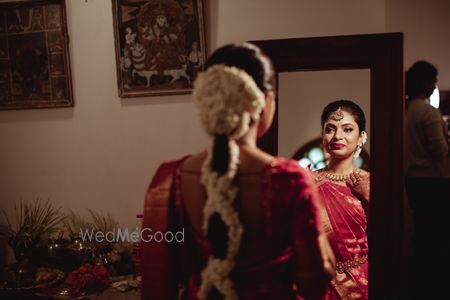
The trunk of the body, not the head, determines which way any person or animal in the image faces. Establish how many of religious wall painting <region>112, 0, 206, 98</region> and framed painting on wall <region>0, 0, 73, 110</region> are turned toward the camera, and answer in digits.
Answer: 2

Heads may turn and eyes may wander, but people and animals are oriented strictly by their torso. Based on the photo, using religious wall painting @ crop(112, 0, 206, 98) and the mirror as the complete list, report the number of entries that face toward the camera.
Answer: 2

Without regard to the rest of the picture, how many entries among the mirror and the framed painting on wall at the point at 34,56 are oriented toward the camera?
2

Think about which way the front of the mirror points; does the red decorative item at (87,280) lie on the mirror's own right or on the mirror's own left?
on the mirror's own right

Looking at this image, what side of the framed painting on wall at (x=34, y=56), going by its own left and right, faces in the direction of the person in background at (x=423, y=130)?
left

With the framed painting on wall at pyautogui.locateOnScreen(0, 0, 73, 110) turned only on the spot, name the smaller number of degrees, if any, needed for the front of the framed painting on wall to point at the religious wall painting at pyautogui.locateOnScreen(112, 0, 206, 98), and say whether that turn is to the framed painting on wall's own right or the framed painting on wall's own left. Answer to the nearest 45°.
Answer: approximately 45° to the framed painting on wall's own left

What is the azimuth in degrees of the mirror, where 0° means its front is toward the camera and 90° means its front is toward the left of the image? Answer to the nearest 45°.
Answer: approximately 0°

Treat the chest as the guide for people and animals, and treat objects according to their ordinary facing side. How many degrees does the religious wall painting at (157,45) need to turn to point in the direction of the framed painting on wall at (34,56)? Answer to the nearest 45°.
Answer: approximately 135° to its right

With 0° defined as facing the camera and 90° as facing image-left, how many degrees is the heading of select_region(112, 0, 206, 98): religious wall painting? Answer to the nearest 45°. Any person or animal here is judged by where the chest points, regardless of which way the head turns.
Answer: approximately 0°
